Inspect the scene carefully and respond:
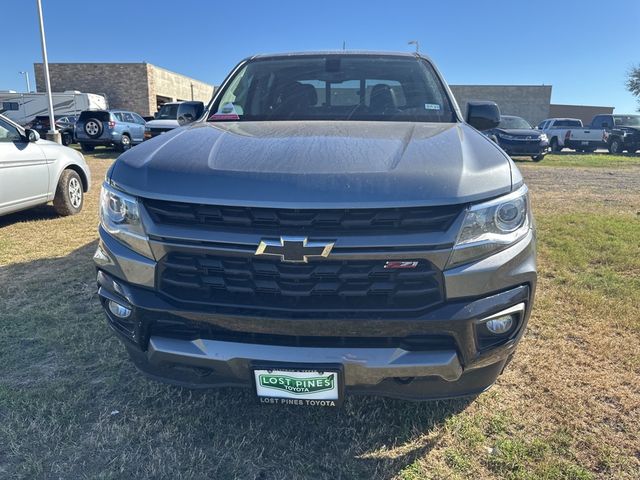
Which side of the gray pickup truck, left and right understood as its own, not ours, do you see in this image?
front

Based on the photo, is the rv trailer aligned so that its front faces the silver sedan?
no

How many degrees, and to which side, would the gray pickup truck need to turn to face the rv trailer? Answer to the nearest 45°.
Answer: approximately 135° to its right

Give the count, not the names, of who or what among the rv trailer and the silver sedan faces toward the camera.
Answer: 0

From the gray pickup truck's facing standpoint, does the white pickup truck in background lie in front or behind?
behind

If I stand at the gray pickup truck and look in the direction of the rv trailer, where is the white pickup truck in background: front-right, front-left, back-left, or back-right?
front-right

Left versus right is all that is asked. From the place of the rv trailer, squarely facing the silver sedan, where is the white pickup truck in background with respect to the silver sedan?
left
